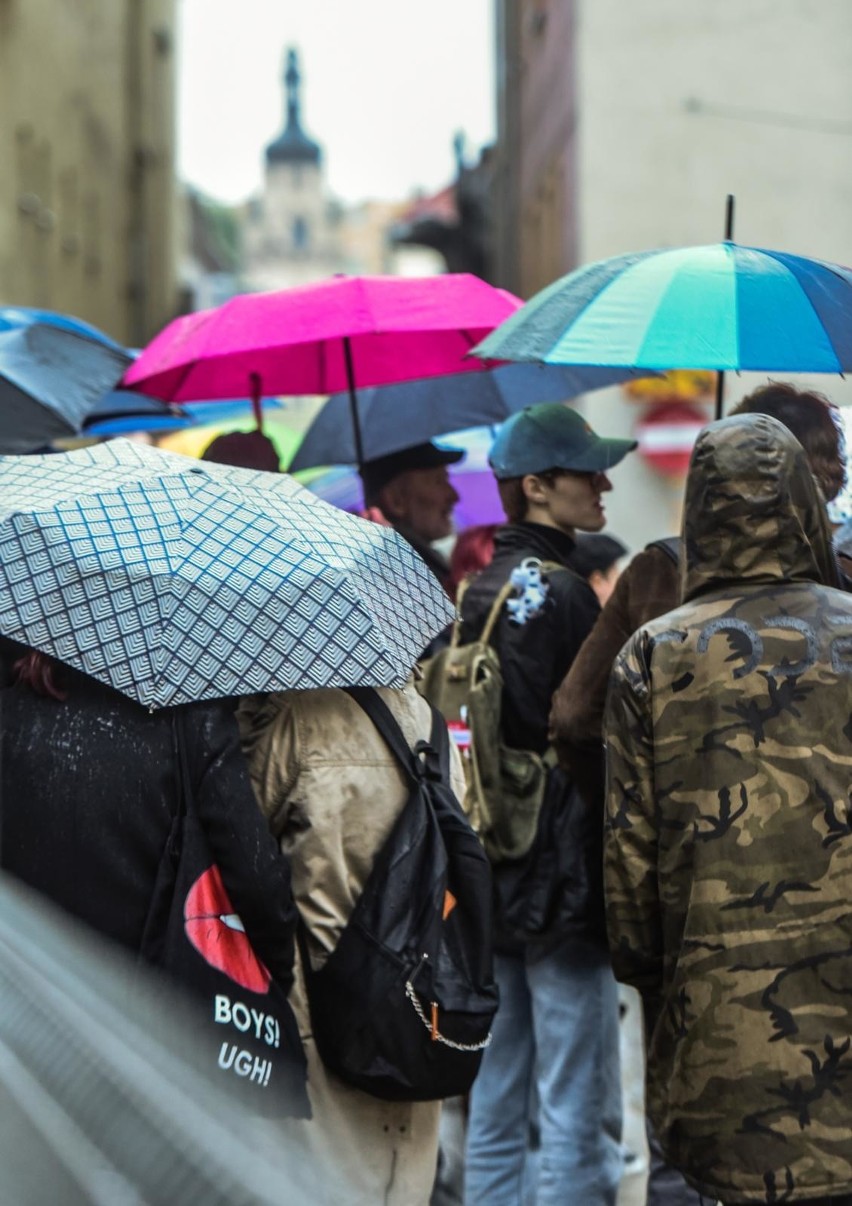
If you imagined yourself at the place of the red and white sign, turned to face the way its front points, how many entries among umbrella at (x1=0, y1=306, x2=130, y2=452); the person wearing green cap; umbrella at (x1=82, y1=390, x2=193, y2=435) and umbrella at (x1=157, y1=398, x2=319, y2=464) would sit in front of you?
4

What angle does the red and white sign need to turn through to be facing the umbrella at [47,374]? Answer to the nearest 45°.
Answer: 0° — it already faces it

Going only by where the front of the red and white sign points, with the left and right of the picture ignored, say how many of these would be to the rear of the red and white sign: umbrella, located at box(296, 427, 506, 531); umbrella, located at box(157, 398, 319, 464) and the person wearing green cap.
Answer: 0

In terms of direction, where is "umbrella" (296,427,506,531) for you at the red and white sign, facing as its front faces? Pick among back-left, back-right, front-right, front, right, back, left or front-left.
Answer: front

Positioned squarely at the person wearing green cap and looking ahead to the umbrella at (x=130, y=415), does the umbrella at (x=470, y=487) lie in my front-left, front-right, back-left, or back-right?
front-right

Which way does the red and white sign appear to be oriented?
toward the camera

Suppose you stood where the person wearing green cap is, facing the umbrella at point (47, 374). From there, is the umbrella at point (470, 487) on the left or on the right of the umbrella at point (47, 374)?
right

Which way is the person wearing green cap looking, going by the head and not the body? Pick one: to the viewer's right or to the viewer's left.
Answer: to the viewer's right

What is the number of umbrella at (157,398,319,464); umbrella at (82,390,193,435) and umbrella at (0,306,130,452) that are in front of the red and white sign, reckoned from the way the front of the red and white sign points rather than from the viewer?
3

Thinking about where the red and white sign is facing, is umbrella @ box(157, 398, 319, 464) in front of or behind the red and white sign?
in front

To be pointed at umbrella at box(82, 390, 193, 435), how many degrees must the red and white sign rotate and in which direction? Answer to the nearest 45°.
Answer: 0° — it already faces it

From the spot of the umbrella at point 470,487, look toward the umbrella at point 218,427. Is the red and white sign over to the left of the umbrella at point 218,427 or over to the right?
right

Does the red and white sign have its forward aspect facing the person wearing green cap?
yes
